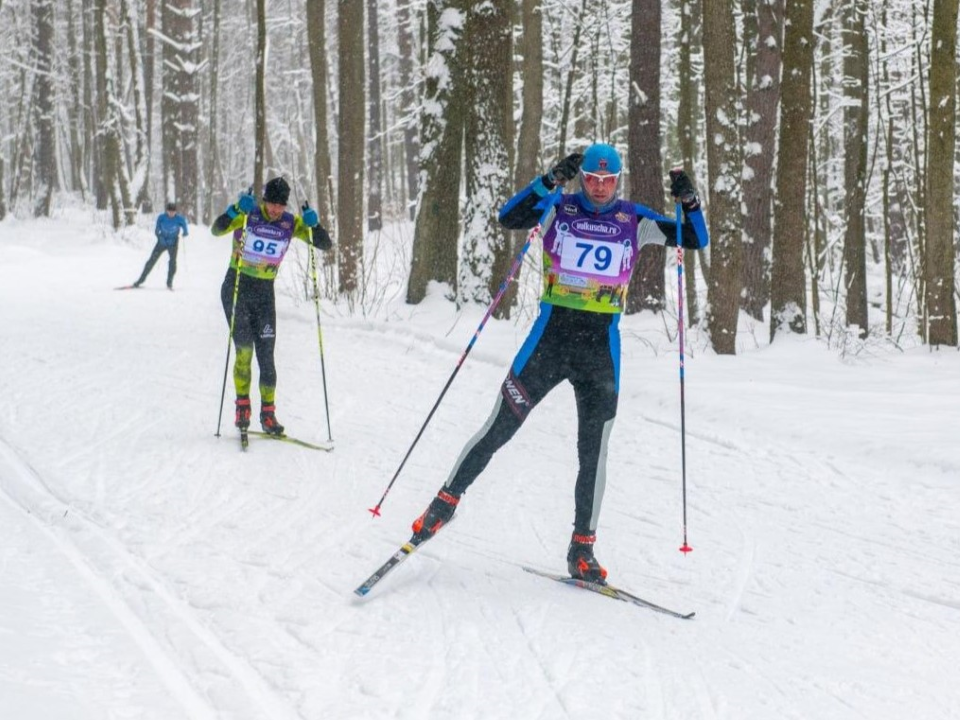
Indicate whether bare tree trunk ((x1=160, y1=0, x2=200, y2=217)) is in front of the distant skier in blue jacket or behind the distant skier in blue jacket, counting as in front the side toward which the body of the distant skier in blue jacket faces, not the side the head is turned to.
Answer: behind

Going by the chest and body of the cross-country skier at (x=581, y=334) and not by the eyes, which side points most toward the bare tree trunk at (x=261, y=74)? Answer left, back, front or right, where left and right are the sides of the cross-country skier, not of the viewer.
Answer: back

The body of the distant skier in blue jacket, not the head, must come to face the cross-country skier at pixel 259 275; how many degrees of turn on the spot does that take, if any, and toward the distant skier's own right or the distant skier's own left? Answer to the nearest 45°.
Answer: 0° — they already face them

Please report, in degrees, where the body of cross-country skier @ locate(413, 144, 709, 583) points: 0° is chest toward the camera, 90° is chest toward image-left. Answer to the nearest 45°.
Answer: approximately 0°

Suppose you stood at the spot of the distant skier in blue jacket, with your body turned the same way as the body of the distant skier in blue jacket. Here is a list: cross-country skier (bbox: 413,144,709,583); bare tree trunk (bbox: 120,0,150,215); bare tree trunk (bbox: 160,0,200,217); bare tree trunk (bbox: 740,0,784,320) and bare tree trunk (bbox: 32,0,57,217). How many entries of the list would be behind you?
3

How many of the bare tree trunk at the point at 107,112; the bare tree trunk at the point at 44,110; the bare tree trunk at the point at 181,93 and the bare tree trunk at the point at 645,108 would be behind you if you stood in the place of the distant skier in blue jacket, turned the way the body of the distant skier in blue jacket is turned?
3

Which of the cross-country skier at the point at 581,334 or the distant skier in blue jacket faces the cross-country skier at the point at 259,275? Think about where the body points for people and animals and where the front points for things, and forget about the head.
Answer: the distant skier in blue jacket

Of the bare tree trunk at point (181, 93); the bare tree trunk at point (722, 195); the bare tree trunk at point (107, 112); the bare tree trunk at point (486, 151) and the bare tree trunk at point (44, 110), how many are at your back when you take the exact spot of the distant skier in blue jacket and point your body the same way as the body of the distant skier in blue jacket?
3

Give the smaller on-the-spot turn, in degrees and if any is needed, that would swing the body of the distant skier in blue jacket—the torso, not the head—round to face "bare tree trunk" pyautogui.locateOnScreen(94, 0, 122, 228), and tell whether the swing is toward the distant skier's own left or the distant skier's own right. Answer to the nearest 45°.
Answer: approximately 180°

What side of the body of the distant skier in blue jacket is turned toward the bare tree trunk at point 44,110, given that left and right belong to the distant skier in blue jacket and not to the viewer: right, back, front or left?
back

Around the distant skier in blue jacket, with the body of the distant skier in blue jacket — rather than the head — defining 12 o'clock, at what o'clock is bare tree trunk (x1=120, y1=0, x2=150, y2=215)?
The bare tree trunk is roughly at 6 o'clock from the distant skier in blue jacket.
